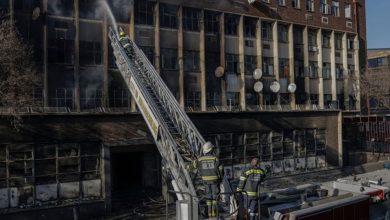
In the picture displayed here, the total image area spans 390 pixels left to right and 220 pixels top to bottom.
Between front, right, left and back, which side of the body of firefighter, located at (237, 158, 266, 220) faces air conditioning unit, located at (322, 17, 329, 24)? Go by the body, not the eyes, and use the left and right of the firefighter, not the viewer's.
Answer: front

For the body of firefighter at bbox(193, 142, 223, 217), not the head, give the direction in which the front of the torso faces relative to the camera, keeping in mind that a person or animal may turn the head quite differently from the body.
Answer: away from the camera

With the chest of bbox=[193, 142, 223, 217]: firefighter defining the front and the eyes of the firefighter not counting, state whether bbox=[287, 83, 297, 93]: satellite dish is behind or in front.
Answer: in front

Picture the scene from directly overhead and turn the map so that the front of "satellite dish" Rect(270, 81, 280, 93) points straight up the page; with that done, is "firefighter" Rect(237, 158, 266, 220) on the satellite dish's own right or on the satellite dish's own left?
on the satellite dish's own right

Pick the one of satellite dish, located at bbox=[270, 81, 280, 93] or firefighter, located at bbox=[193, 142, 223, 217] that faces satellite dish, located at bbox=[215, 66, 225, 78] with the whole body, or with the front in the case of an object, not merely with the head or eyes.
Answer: the firefighter

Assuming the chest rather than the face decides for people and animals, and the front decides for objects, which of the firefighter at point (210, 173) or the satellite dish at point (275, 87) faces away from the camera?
the firefighter

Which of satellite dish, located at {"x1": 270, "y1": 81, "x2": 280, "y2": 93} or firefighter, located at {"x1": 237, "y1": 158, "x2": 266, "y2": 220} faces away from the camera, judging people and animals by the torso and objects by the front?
the firefighter

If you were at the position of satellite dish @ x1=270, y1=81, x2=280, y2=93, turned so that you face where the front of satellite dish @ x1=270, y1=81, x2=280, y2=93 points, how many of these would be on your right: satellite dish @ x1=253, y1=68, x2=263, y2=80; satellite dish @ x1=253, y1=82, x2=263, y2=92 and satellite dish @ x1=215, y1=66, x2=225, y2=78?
3

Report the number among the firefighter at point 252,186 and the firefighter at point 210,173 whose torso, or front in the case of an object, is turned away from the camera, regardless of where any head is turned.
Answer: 2

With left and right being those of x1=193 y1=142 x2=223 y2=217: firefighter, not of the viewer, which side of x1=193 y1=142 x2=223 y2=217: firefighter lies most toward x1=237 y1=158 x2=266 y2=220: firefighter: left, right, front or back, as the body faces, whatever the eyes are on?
right

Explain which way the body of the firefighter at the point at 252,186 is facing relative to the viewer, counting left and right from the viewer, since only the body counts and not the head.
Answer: facing away from the viewer
